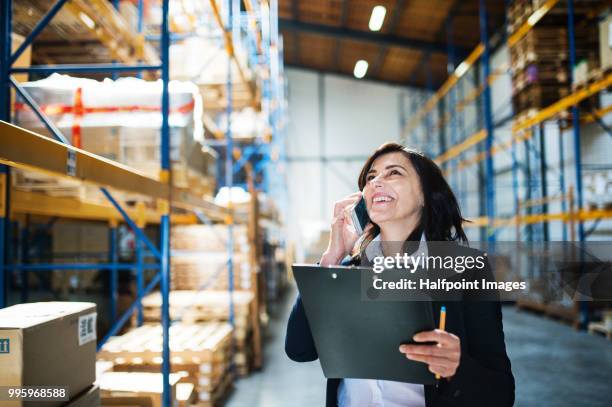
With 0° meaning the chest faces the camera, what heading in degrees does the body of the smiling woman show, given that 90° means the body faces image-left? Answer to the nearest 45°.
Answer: approximately 45°

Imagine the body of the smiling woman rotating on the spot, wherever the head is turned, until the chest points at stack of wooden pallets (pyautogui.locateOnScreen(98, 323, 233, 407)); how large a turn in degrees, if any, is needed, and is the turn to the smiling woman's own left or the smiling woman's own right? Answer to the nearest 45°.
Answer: approximately 90° to the smiling woman's own right

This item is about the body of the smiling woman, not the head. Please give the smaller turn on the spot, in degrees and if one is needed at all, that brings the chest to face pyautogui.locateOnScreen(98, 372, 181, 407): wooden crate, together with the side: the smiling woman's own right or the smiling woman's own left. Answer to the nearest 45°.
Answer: approximately 90° to the smiling woman's own right

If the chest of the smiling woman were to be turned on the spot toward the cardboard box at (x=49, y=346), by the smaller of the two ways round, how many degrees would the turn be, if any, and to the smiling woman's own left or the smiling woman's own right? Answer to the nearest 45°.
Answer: approximately 45° to the smiling woman's own right

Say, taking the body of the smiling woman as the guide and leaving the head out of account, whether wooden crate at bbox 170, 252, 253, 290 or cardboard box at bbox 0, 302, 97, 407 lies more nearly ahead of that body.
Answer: the cardboard box

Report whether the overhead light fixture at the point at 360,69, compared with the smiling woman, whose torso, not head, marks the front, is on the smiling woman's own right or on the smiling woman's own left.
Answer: on the smiling woman's own right

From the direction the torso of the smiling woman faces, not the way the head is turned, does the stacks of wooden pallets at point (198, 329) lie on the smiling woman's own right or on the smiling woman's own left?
on the smiling woman's own right
